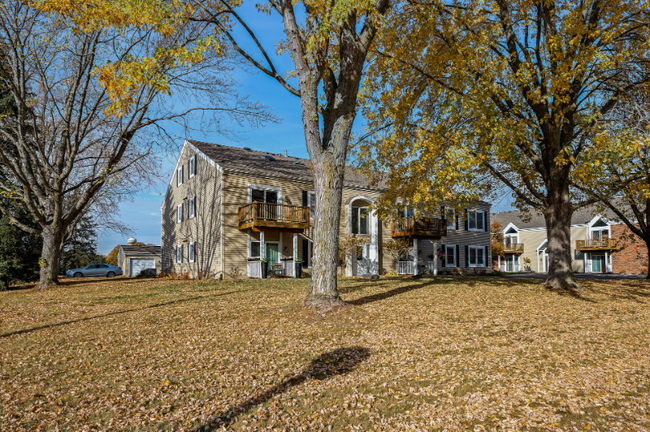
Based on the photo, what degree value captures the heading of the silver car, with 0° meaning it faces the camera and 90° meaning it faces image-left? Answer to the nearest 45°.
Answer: approximately 90°

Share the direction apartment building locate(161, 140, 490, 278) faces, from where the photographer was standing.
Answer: facing the viewer and to the right of the viewer

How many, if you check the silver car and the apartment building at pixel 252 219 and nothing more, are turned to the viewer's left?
1

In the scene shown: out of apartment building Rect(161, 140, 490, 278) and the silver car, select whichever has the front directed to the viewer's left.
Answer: the silver car

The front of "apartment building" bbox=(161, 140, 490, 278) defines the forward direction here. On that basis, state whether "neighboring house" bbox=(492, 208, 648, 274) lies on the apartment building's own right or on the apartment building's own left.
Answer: on the apartment building's own left

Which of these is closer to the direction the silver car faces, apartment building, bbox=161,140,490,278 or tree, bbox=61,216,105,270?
the tree
